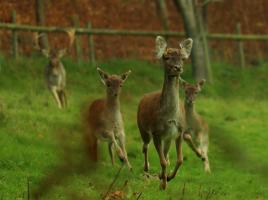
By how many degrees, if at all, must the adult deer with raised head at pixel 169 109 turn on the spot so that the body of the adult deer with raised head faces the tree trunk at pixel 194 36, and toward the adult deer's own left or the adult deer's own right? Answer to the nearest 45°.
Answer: approximately 135° to the adult deer's own left

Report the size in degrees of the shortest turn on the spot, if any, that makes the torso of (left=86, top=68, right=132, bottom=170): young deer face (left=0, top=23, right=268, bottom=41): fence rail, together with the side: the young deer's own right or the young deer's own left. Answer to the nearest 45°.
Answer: approximately 135° to the young deer's own left

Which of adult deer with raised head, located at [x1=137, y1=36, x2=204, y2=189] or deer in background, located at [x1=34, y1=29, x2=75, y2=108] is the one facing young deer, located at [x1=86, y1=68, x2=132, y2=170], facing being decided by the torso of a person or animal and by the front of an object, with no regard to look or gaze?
the deer in background

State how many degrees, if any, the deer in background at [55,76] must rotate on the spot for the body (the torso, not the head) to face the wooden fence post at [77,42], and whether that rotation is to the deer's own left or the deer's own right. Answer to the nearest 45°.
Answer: approximately 180°

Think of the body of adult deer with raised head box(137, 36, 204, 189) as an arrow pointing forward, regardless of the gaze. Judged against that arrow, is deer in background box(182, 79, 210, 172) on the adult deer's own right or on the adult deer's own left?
on the adult deer's own left

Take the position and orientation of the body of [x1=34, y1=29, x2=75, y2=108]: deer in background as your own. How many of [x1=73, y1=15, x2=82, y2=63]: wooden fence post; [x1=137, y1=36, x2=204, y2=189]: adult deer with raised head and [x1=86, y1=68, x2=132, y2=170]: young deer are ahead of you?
2
